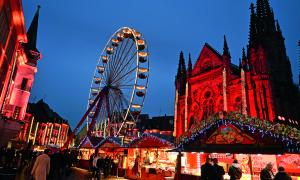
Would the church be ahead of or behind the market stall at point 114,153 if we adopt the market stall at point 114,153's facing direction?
behind

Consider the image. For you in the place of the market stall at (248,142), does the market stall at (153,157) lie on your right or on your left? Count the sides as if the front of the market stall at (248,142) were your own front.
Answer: on your right

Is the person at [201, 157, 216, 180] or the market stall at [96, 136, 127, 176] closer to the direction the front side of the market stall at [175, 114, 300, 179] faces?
the person

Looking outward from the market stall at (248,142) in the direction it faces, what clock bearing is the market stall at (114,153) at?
the market stall at (114,153) is roughly at 4 o'clock from the market stall at (248,142).

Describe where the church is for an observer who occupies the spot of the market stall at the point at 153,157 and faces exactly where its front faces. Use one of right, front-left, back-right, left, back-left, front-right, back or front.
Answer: back-left

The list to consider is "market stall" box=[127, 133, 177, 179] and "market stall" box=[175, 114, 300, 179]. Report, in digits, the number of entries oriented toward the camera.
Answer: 2

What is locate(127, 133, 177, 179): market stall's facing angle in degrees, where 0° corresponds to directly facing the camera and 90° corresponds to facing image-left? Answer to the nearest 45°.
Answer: approximately 0°

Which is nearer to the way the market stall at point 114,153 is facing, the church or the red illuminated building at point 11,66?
the red illuminated building

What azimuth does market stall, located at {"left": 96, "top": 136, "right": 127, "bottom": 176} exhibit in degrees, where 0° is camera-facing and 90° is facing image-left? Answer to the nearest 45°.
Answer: approximately 45°

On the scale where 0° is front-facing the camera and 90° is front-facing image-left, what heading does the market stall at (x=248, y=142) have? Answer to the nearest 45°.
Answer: approximately 0°
